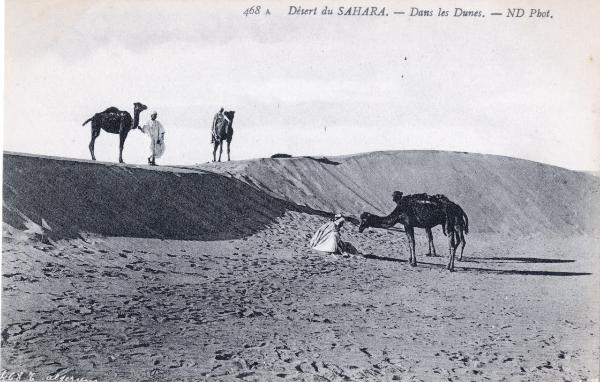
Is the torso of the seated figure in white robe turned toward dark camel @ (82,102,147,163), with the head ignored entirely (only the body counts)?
no

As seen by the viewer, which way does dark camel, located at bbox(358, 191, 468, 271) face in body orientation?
to the viewer's left

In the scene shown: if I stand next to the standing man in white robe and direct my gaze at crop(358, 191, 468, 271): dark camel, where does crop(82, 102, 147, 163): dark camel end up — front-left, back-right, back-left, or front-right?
back-right

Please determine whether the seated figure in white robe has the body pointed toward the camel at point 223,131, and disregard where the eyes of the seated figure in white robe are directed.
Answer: no

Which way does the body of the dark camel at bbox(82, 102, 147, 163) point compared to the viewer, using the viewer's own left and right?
facing to the right of the viewer

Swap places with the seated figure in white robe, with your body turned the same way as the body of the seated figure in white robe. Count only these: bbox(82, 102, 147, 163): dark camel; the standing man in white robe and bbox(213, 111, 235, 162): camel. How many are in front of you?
0

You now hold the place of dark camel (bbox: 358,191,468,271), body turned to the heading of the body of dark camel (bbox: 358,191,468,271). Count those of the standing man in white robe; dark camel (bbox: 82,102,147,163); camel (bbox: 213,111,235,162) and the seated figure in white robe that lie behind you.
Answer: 0

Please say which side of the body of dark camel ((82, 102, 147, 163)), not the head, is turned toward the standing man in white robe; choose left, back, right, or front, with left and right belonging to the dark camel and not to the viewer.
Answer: front

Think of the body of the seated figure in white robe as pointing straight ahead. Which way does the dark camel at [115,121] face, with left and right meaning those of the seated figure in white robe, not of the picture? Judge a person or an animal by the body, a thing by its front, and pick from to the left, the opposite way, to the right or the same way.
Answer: the same way

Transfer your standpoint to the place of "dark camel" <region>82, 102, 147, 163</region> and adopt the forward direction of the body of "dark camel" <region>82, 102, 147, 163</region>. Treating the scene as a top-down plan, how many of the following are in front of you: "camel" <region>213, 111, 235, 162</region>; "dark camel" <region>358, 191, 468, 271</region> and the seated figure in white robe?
3

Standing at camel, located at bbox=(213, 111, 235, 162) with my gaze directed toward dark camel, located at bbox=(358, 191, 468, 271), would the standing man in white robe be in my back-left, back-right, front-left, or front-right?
back-right

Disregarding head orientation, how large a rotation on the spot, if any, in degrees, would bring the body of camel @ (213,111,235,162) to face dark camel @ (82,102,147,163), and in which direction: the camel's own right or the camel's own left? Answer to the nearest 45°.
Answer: approximately 135° to the camel's own right

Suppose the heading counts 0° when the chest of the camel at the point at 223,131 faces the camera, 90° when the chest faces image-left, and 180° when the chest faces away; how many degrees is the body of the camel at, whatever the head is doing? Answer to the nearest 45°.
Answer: approximately 315°

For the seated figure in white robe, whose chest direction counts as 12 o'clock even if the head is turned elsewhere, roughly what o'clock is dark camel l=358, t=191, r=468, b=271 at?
The dark camel is roughly at 12 o'clock from the seated figure in white robe.

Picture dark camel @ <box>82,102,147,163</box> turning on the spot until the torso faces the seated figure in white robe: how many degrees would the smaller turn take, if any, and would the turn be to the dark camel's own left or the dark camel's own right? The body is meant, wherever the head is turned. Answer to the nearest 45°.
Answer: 0° — it already faces them

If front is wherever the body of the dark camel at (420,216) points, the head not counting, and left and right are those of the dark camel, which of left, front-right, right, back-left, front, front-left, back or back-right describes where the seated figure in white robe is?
front

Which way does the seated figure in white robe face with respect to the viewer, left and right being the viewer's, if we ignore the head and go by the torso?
facing to the right of the viewer

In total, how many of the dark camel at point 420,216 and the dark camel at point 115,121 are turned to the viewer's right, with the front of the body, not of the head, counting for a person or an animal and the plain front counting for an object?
1

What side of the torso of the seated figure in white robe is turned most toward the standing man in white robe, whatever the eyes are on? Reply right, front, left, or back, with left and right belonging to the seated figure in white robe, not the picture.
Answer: back
